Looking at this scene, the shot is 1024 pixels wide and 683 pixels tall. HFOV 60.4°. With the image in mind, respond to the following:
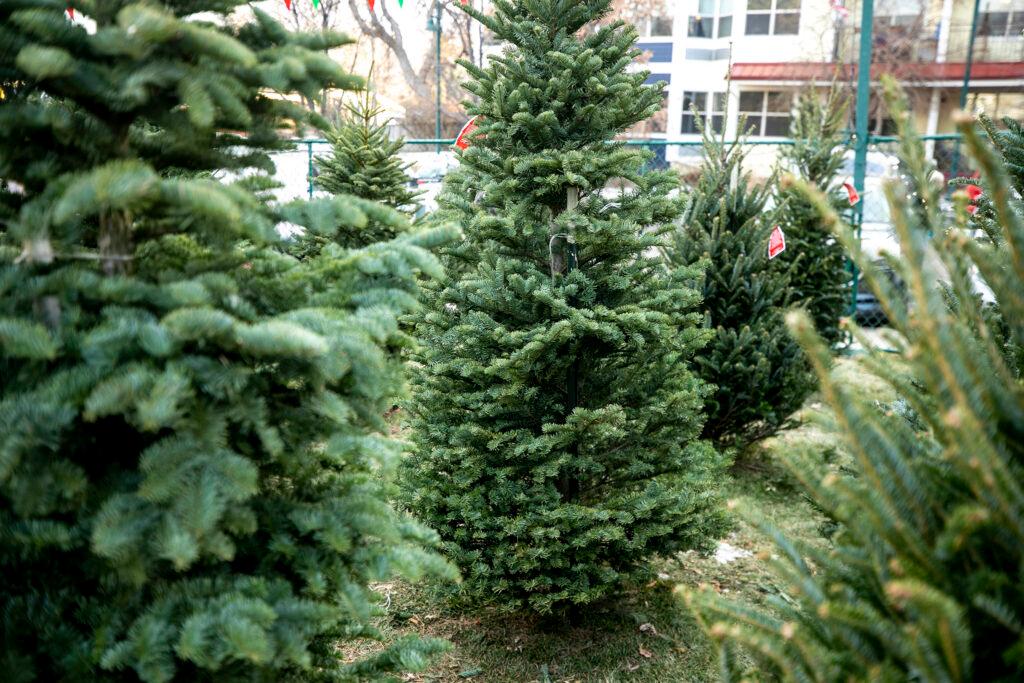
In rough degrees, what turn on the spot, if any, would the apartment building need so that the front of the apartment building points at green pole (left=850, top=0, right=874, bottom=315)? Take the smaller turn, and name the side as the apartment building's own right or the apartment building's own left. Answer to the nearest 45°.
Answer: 0° — it already faces it

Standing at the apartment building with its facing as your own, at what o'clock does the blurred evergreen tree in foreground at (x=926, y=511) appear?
The blurred evergreen tree in foreground is roughly at 12 o'clock from the apartment building.

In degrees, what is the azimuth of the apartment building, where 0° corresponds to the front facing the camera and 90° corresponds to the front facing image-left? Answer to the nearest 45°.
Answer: approximately 0°

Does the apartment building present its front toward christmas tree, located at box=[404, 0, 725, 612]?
yes

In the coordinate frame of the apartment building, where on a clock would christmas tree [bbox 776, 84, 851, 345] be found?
The christmas tree is roughly at 12 o'clock from the apartment building.

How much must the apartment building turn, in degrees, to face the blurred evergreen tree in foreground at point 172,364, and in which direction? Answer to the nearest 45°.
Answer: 0° — it already faces it
